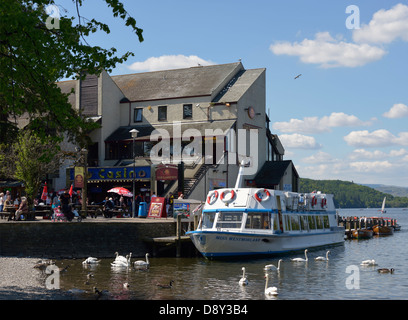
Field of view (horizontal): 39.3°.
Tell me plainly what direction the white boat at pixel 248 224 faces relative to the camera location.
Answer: facing the viewer and to the left of the viewer

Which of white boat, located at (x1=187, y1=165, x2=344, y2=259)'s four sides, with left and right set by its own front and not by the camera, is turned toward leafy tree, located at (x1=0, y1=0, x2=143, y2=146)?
front

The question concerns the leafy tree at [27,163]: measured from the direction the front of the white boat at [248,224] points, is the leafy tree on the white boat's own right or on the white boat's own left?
on the white boat's own right

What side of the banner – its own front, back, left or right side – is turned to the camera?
front

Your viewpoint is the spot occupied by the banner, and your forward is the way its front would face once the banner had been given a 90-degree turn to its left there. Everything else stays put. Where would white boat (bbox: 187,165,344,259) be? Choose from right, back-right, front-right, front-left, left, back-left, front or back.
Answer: front-right

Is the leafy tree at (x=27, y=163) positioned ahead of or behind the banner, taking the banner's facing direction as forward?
behind
